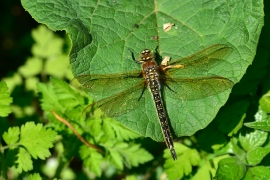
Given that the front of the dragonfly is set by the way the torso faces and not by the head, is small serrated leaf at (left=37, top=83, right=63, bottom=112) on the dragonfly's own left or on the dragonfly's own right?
on the dragonfly's own left

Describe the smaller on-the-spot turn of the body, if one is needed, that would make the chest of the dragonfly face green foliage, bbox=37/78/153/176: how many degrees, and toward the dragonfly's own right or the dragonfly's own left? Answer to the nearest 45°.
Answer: approximately 90° to the dragonfly's own left

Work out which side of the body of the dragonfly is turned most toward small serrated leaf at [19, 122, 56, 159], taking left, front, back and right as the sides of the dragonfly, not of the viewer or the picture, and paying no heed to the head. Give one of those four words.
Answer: left

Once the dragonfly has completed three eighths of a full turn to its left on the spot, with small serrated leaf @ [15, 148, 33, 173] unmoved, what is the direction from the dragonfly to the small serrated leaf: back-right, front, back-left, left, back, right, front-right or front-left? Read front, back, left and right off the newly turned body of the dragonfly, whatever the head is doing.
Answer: front-right

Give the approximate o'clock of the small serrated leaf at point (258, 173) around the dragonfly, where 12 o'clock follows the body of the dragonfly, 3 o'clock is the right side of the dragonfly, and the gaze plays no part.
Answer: The small serrated leaf is roughly at 4 o'clock from the dragonfly.

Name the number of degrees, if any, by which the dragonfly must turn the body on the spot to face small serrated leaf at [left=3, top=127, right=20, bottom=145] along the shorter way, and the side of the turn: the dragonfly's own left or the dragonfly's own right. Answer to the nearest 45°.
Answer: approximately 90° to the dragonfly's own left

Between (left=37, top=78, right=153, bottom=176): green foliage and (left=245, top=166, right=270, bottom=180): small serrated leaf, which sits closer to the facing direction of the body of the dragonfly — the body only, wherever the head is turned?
the green foliage

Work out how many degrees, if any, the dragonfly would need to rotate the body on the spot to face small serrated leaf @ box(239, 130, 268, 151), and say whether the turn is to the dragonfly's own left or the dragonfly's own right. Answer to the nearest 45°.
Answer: approximately 90° to the dragonfly's own right

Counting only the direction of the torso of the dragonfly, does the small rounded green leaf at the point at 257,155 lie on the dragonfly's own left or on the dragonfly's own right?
on the dragonfly's own right

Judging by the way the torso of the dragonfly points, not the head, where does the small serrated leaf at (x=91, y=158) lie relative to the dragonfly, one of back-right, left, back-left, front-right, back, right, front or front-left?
left

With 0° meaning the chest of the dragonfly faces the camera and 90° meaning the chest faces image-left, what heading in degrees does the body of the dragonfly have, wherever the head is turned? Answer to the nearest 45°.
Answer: approximately 180°
